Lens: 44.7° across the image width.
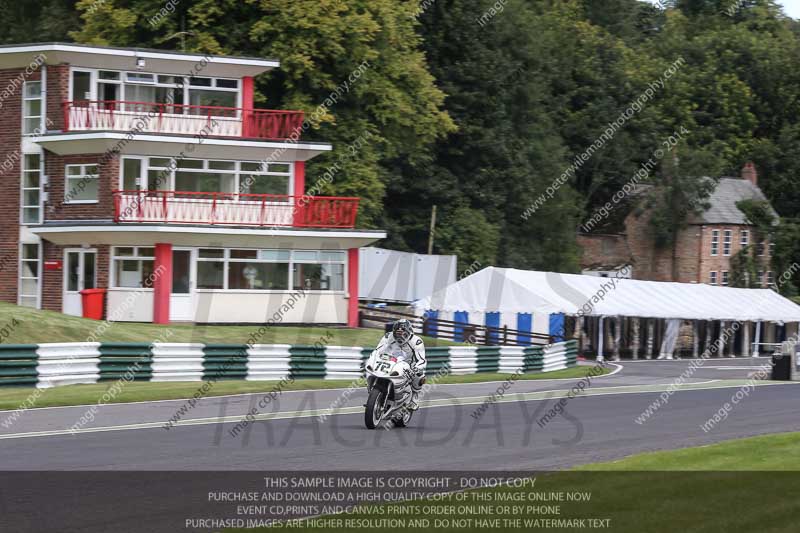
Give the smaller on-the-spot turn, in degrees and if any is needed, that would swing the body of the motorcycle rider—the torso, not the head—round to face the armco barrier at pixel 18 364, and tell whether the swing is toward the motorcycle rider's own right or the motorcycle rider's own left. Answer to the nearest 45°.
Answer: approximately 90° to the motorcycle rider's own right

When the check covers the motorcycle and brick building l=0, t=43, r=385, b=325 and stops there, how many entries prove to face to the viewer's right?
0

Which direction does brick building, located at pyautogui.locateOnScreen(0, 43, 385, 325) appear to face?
toward the camera

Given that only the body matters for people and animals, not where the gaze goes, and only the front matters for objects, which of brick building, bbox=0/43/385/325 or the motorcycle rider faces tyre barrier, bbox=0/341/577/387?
the brick building

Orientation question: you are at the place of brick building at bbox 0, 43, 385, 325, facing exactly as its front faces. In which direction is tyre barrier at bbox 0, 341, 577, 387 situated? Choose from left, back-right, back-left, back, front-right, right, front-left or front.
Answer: front

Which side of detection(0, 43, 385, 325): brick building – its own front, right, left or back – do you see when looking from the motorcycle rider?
front

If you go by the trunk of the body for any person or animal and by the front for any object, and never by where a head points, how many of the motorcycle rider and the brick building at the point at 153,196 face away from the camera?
0

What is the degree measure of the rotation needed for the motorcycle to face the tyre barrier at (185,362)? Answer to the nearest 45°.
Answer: approximately 90° to its right

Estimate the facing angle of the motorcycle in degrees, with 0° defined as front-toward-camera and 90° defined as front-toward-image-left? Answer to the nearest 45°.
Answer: approximately 45°

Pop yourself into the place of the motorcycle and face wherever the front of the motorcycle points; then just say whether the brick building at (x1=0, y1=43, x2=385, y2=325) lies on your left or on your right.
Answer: on your right
